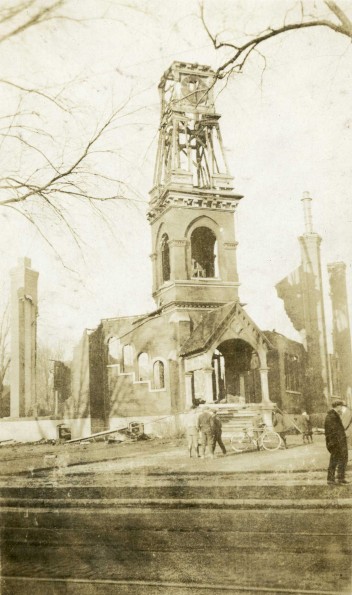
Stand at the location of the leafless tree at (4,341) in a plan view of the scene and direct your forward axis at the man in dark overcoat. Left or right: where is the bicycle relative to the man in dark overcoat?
left

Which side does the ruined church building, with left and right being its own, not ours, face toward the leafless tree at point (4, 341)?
right

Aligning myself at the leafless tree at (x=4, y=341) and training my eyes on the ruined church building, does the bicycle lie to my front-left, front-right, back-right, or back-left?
front-right

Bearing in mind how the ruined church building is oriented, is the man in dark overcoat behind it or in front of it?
in front

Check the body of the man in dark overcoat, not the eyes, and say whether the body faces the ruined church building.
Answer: no

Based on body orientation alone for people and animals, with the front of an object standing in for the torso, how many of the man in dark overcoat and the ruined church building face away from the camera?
0

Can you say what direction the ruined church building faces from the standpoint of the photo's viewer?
facing the viewer and to the right of the viewer

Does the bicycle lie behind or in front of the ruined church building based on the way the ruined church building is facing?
in front
